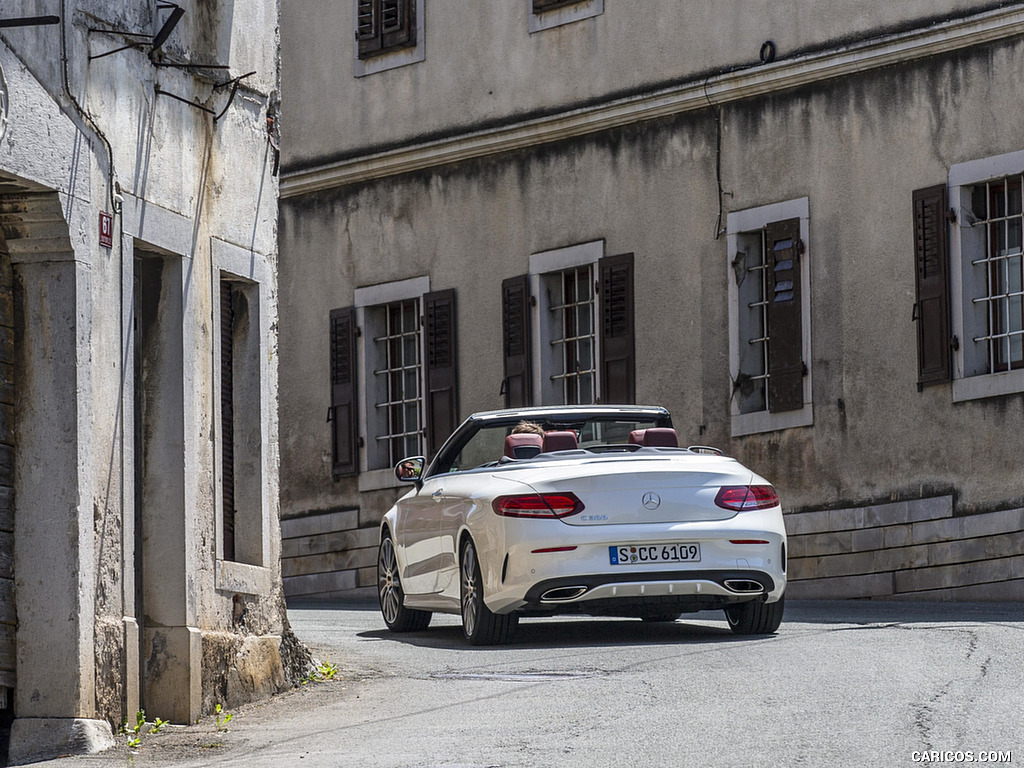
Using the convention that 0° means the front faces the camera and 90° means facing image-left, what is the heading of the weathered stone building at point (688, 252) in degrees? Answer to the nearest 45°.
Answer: approximately 45°

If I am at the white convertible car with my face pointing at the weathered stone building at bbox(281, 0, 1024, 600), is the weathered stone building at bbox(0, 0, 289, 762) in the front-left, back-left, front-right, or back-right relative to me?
back-left
